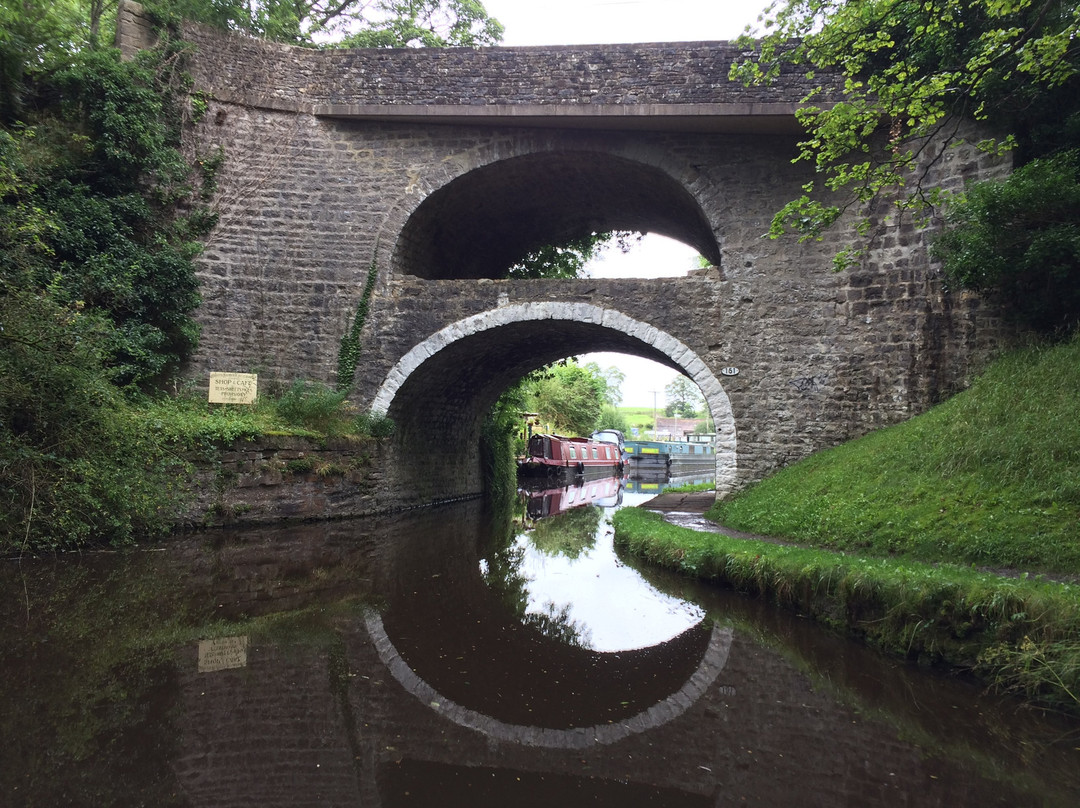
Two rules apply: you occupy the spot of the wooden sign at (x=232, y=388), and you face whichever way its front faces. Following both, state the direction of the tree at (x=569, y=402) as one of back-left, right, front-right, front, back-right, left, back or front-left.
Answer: back-left

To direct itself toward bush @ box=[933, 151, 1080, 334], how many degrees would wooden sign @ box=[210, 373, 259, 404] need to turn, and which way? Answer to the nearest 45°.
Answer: approximately 45° to its left

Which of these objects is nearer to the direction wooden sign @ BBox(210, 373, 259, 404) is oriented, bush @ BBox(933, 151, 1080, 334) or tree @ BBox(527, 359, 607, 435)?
the bush

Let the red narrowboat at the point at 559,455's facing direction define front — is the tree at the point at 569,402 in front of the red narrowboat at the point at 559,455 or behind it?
behind

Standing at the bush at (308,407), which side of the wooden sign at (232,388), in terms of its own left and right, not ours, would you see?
left

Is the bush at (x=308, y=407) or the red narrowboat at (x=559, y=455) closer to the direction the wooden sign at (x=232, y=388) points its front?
the bush

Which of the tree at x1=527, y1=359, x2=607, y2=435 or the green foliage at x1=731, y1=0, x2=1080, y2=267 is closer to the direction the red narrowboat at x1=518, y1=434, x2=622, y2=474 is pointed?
the green foliage

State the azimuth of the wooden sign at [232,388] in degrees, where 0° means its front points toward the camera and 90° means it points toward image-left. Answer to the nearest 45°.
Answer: approximately 0°

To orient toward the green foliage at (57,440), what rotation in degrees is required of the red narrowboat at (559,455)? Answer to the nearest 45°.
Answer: approximately 45° to its left
